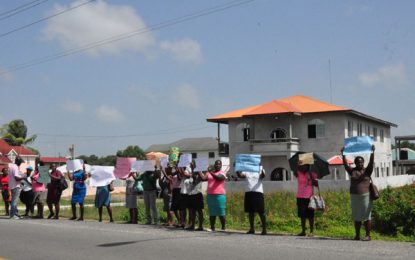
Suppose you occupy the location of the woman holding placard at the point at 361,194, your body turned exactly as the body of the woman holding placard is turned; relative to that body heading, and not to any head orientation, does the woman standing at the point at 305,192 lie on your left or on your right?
on your right

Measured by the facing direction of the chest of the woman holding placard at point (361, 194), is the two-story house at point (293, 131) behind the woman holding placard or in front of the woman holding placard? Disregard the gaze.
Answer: behind

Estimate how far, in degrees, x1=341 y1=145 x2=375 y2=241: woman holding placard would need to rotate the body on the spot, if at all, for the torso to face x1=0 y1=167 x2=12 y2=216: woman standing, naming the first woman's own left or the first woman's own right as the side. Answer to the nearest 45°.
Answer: approximately 135° to the first woman's own right

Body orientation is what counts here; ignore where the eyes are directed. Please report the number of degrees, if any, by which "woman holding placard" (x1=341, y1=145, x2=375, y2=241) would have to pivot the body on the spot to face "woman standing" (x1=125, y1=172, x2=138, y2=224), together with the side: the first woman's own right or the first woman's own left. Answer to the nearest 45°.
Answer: approximately 135° to the first woman's own right

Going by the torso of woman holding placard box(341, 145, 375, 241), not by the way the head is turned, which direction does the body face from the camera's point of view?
toward the camera

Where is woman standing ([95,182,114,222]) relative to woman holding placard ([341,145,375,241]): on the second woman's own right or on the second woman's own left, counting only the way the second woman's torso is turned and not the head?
on the second woman's own right

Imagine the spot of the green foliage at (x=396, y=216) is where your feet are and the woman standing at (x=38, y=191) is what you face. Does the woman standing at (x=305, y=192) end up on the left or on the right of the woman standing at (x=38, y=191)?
left

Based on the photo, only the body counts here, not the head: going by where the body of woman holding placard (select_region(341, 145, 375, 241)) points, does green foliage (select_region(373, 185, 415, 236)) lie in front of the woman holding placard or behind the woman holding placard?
behind

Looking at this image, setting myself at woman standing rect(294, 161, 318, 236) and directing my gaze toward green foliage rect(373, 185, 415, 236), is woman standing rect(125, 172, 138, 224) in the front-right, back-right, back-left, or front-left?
back-left
